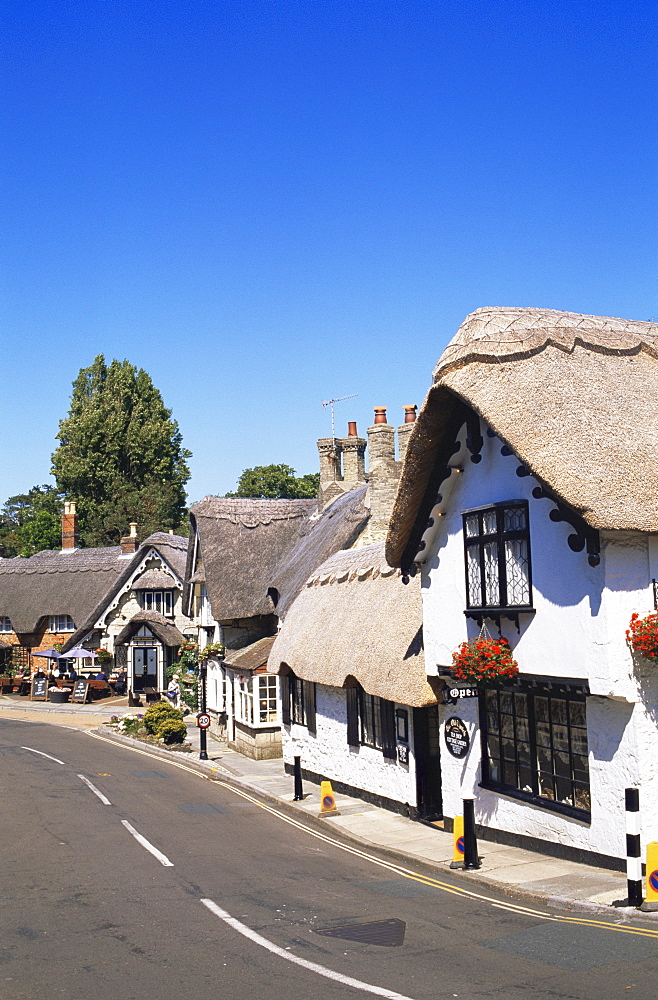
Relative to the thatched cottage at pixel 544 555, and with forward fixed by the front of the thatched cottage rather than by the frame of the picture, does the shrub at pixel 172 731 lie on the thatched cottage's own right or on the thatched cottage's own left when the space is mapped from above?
on the thatched cottage's own right

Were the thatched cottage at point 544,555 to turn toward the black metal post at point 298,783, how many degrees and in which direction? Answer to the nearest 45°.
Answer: approximately 90° to its right

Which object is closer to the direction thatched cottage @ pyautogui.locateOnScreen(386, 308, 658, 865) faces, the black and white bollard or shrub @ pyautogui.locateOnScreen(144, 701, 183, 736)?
the black and white bollard

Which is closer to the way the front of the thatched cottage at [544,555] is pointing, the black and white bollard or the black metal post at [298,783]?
the black and white bollard

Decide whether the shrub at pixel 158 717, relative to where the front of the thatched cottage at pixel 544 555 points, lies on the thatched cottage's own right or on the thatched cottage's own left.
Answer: on the thatched cottage's own right

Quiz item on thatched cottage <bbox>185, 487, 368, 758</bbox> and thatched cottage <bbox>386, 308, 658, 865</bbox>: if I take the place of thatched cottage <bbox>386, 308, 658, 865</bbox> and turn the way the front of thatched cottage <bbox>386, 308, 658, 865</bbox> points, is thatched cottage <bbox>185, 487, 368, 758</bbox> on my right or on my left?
on my right

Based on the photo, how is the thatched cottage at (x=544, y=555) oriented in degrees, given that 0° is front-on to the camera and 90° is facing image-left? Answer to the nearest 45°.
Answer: approximately 45°

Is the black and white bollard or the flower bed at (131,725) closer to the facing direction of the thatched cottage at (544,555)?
the black and white bollard

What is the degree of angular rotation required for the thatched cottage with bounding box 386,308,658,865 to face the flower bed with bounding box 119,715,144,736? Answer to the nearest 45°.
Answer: approximately 90° to its right
